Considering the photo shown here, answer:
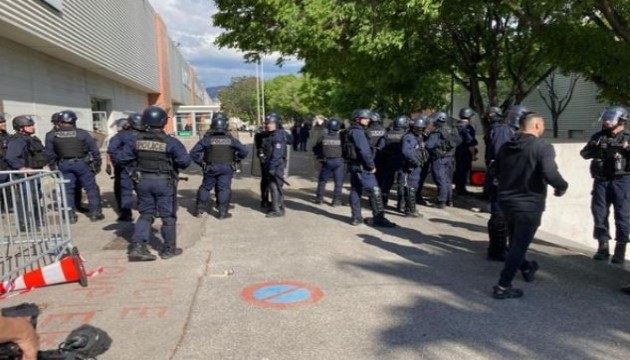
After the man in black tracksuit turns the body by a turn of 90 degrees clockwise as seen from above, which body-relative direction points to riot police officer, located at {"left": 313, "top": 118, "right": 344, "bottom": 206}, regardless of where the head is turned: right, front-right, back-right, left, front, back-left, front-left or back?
back

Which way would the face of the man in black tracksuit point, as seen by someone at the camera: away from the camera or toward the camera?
away from the camera

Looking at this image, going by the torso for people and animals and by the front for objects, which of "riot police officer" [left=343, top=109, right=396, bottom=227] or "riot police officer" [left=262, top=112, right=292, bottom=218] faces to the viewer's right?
"riot police officer" [left=343, top=109, right=396, bottom=227]

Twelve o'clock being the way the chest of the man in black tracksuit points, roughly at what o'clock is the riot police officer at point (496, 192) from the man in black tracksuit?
The riot police officer is roughly at 10 o'clock from the man in black tracksuit.

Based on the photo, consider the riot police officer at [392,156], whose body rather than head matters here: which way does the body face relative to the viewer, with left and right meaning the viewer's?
facing away from the viewer and to the right of the viewer

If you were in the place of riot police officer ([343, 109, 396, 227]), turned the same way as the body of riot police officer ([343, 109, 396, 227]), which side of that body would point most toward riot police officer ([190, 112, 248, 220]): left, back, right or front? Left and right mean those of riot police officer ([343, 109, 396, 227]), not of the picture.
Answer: back

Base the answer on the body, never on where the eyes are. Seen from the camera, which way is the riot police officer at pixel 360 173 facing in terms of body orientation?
to the viewer's right
